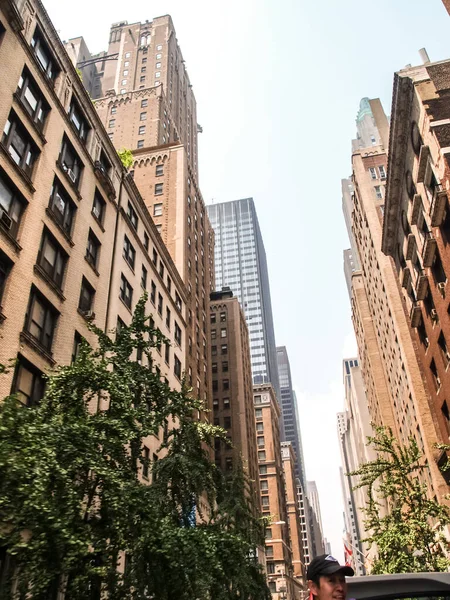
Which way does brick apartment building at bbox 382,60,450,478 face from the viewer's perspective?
to the viewer's left

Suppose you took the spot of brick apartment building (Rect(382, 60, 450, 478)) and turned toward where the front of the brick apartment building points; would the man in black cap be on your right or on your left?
on your left

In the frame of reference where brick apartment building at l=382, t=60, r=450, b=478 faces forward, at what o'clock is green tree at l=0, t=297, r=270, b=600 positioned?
The green tree is roughly at 10 o'clock from the brick apartment building.
